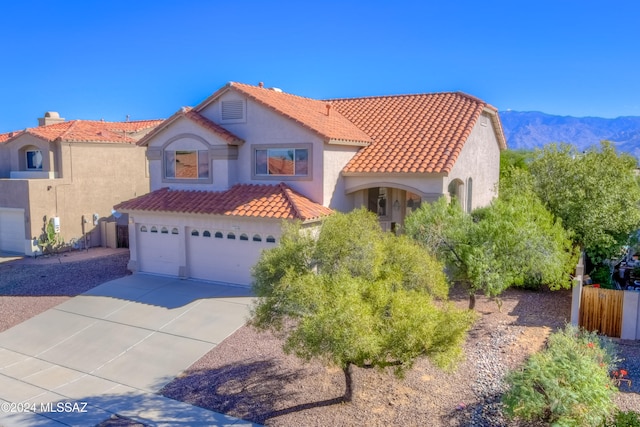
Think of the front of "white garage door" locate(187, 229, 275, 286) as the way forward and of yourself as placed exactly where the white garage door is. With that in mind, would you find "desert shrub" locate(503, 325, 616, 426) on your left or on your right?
on your left

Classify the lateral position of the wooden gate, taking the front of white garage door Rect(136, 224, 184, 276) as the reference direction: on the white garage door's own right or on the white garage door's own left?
on the white garage door's own left

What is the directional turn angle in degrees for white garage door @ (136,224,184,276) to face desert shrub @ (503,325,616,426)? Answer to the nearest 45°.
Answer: approximately 90° to its left

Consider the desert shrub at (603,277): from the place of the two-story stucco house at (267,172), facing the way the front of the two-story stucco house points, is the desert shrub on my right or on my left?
on my left

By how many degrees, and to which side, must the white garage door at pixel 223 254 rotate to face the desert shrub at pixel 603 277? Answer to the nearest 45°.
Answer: approximately 135° to its left

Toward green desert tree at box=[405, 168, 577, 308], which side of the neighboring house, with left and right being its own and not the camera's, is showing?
left

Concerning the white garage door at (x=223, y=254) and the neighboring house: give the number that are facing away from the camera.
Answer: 0

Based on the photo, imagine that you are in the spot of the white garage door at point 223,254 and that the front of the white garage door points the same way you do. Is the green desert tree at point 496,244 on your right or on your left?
on your left

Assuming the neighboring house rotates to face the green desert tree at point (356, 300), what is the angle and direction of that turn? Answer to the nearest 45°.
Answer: approximately 45° to its left

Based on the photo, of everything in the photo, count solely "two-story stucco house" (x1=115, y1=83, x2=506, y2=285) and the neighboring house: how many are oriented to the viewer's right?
0

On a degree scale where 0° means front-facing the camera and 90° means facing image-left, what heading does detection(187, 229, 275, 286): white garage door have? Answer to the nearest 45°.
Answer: approximately 45°

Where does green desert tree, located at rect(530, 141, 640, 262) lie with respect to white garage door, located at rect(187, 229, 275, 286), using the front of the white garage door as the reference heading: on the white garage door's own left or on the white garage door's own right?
on the white garage door's own left
